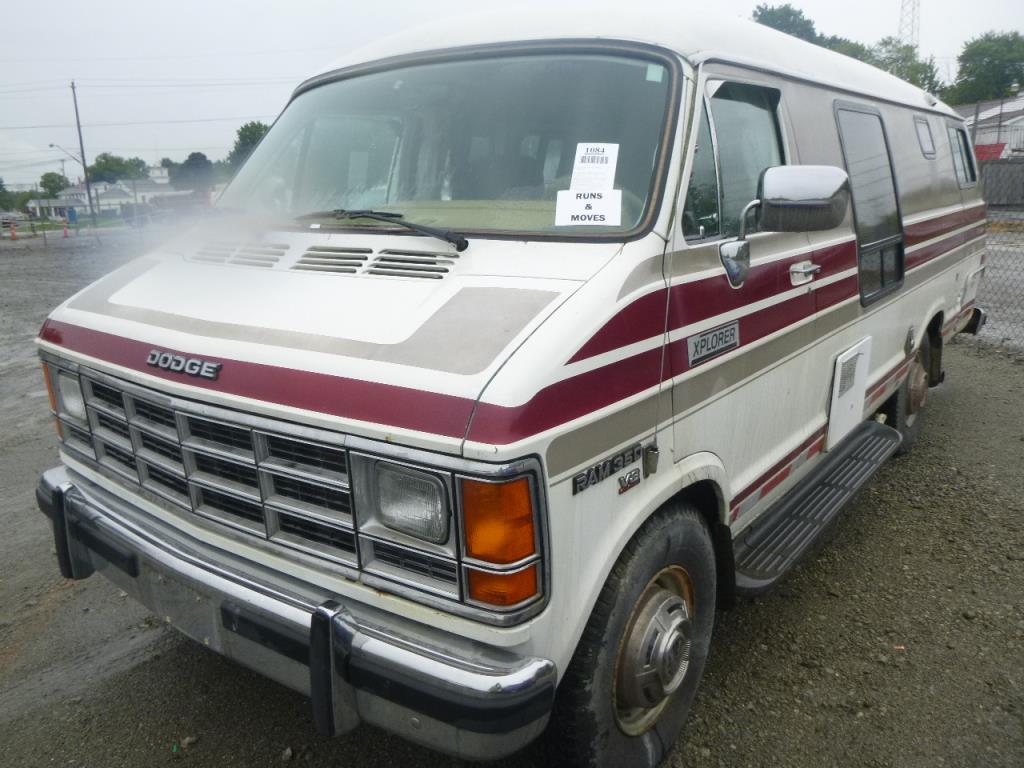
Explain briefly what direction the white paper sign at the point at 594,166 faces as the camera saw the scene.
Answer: facing the viewer

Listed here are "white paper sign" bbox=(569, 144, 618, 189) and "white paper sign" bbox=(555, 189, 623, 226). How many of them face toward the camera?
2

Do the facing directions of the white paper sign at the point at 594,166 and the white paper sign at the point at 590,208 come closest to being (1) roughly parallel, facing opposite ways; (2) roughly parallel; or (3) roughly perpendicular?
roughly parallel

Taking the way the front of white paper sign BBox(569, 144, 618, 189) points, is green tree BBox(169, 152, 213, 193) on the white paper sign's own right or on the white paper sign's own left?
on the white paper sign's own right

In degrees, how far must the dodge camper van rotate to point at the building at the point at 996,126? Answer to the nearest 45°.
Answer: approximately 180°

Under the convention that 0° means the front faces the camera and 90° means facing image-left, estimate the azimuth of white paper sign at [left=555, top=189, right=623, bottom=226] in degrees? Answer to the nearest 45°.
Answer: approximately 0°

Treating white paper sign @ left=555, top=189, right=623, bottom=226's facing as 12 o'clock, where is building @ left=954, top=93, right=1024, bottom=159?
The building is roughly at 7 o'clock from the white paper sign.

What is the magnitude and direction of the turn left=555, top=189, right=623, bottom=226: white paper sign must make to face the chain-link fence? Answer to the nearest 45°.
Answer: approximately 135° to its left

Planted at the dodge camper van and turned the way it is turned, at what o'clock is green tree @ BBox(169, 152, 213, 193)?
The green tree is roughly at 3 o'clock from the dodge camper van.

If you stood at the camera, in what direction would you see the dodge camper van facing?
facing the viewer and to the left of the viewer

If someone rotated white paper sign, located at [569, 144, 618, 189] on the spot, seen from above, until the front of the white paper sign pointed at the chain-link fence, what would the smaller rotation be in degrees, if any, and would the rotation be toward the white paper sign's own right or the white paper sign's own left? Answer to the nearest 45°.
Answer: approximately 135° to the white paper sign's own left
